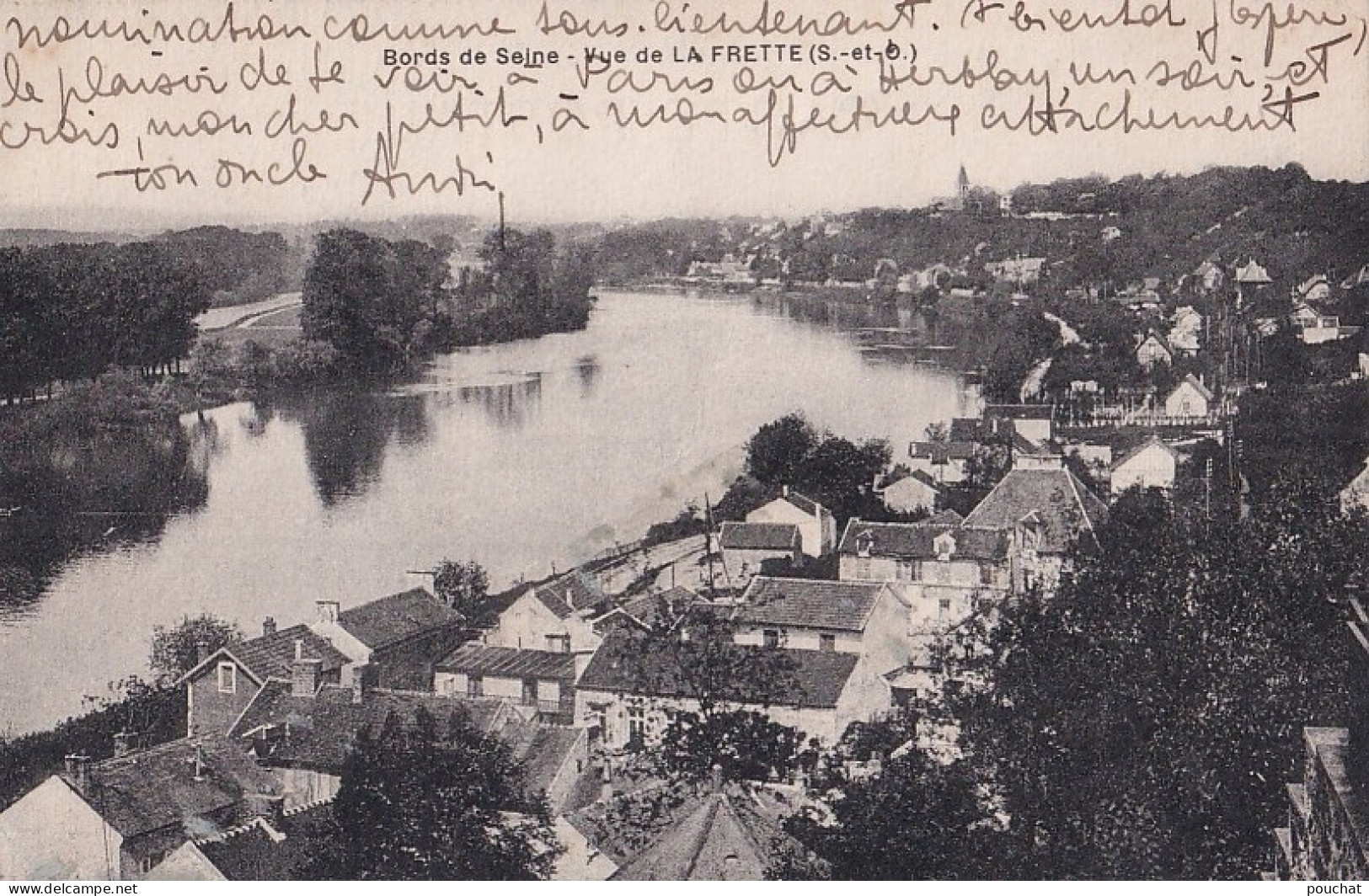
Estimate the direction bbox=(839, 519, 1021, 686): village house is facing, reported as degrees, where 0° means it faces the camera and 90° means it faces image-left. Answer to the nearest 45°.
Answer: approximately 0°

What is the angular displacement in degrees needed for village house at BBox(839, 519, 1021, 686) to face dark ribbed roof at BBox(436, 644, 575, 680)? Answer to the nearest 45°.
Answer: approximately 90° to its right

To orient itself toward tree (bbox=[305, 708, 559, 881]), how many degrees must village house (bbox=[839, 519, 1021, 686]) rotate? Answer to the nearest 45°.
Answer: approximately 90° to its right
